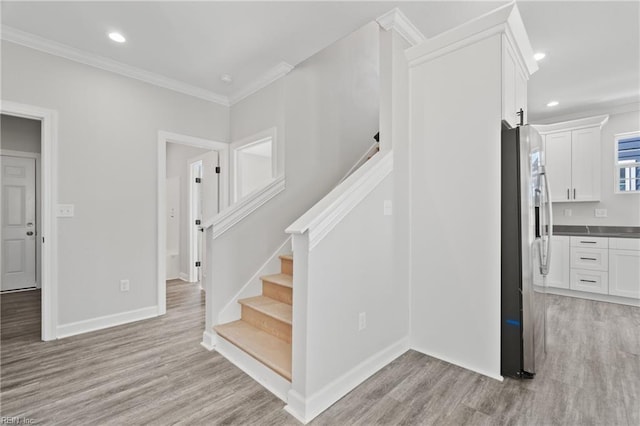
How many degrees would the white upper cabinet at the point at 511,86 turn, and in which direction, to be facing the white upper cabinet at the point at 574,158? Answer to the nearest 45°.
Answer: approximately 90° to its left

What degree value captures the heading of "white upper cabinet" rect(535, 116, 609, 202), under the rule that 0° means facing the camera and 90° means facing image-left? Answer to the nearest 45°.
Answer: approximately 0°

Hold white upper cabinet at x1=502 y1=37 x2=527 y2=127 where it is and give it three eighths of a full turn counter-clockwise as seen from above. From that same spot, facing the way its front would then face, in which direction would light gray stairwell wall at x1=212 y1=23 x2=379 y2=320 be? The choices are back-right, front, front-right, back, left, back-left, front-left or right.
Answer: front-left

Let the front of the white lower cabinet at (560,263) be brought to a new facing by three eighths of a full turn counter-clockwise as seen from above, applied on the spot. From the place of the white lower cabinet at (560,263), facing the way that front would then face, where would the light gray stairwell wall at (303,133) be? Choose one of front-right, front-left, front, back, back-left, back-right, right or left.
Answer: back

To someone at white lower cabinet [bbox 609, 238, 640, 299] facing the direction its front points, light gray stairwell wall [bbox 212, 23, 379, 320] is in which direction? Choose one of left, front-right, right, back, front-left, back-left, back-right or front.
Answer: front-right

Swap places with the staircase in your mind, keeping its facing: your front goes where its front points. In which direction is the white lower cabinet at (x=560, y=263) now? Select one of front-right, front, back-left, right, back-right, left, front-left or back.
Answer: back-left

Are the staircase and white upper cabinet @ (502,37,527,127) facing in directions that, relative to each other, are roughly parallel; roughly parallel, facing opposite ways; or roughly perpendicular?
roughly perpendicular
